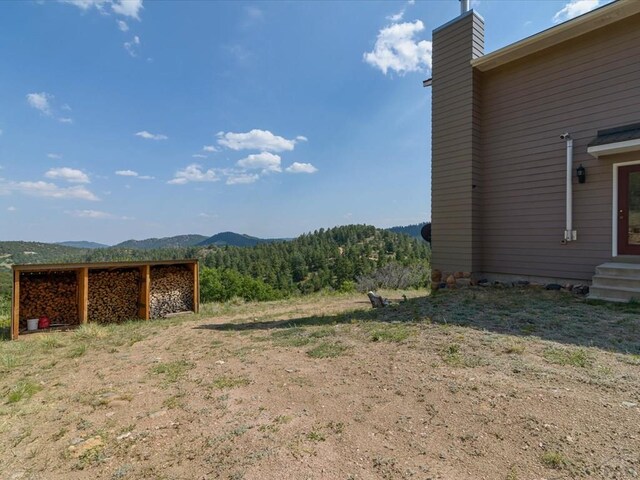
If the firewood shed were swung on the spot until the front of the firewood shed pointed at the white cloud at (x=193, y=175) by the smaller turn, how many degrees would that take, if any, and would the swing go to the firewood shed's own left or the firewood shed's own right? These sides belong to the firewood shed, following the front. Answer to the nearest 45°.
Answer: approximately 135° to the firewood shed's own left

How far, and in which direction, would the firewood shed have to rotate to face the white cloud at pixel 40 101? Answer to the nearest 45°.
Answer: approximately 135° to its left

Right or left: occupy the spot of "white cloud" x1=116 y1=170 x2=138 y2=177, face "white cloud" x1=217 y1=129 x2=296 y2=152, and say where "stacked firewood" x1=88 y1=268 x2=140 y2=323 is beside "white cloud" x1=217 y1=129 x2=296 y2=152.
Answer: right

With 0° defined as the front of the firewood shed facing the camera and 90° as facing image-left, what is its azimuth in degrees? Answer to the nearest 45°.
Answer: approximately 315°

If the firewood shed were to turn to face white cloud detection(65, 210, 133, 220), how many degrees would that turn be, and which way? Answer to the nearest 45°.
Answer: approximately 135° to its left

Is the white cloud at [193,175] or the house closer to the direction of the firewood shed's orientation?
the house
